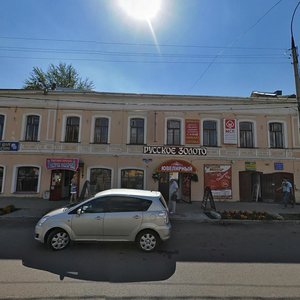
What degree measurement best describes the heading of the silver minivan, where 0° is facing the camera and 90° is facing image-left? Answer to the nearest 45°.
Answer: approximately 90°

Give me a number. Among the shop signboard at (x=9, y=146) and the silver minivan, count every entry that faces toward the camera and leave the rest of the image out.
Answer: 1

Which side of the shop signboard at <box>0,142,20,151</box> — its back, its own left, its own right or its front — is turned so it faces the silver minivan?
front

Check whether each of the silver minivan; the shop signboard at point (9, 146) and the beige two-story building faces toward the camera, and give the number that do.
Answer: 2

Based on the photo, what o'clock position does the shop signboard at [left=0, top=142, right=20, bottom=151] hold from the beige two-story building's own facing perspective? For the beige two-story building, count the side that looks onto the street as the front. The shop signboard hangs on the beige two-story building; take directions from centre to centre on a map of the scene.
The shop signboard is roughly at 3 o'clock from the beige two-story building.

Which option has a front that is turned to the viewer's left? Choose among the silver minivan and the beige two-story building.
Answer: the silver minivan

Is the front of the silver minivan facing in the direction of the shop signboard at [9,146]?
no

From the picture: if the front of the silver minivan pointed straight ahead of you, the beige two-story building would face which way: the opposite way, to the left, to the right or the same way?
to the left

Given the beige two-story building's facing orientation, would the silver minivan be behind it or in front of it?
in front

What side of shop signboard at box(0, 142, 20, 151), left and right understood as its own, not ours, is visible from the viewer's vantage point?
front

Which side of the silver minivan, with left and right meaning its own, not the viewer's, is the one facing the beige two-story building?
right

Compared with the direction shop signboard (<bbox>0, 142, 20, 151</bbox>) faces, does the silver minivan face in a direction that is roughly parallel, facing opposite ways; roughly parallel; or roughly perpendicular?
roughly perpendicular

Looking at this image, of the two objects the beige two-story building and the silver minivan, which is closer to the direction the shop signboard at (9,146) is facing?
the silver minivan

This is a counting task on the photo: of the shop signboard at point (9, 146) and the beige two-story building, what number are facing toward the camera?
2
